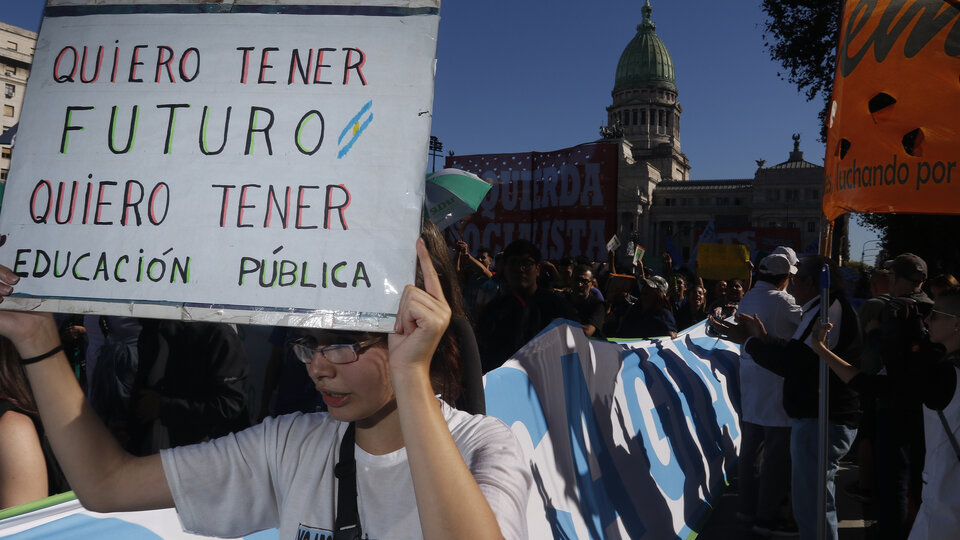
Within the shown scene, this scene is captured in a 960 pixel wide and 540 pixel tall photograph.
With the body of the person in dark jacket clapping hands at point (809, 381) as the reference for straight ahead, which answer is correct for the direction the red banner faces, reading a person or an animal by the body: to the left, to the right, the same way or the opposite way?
to the left

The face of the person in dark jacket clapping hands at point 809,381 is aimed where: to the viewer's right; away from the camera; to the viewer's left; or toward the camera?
to the viewer's left

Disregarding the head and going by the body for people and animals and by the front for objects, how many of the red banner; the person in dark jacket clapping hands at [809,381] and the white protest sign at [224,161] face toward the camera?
2

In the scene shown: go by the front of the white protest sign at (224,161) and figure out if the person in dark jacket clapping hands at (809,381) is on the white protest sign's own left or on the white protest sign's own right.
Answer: on the white protest sign's own left

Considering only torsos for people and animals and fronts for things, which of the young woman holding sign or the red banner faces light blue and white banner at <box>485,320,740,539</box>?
the red banner

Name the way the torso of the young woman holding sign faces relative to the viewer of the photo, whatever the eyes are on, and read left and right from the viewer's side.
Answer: facing the viewer and to the left of the viewer

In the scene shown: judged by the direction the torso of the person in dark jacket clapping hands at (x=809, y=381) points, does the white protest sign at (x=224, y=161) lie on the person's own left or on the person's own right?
on the person's own left

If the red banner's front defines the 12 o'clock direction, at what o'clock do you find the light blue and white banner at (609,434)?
The light blue and white banner is roughly at 12 o'clock from the red banner.

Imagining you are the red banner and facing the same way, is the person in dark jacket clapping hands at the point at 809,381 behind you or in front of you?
in front

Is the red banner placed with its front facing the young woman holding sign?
yes

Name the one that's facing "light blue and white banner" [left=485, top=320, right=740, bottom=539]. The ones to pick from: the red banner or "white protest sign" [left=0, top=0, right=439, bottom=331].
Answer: the red banner

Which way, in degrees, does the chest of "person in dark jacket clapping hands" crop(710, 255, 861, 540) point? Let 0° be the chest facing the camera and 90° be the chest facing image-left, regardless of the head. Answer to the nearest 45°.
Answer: approximately 90°

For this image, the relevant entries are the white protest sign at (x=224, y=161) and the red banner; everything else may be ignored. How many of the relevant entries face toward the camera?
2
